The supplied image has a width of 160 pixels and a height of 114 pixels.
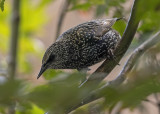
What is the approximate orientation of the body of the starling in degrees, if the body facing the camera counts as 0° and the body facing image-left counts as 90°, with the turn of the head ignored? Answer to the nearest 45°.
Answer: approximately 90°

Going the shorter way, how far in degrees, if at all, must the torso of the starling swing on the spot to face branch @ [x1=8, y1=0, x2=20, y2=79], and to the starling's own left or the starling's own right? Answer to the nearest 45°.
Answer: approximately 45° to the starling's own right
